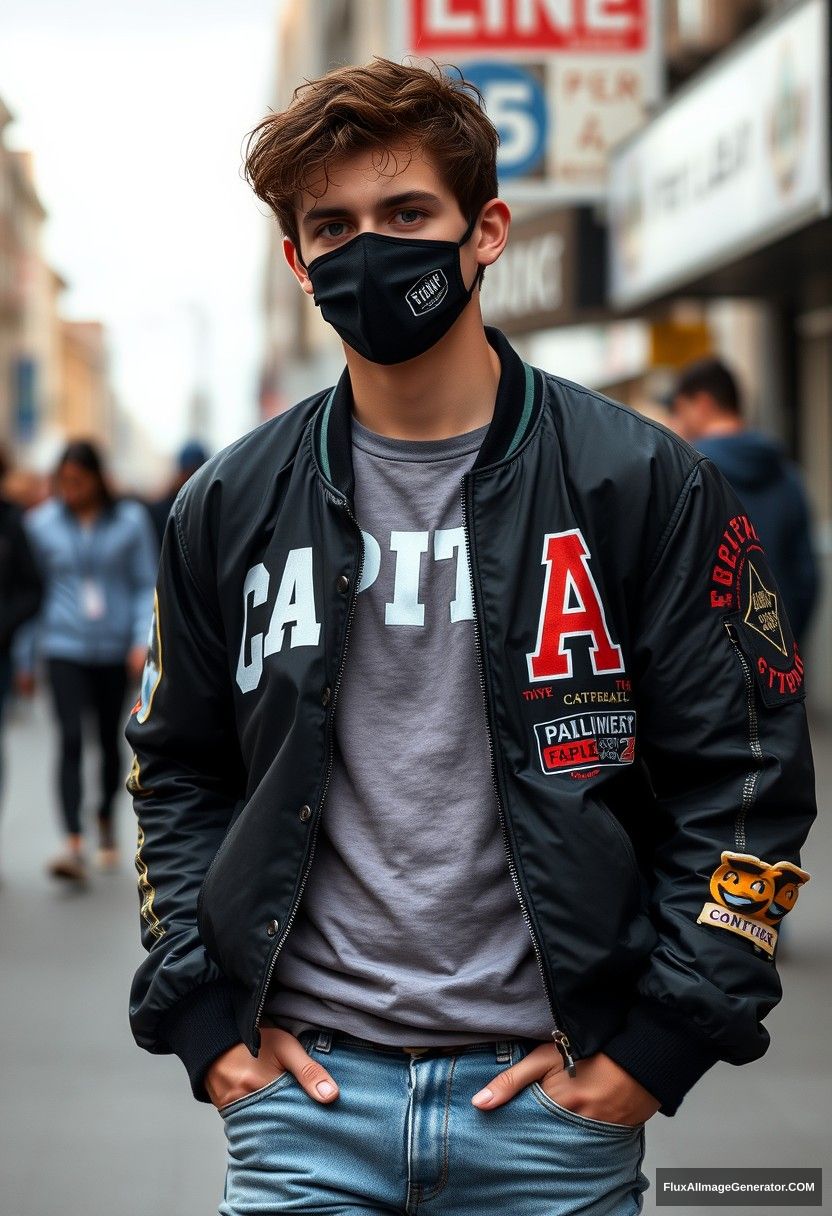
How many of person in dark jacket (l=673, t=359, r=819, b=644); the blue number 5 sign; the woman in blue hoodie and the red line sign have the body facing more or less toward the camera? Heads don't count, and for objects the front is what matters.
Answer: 3

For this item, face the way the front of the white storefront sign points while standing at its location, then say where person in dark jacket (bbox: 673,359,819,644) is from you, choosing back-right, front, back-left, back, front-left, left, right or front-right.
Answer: front-left

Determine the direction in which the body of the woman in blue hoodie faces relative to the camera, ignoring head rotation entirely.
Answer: toward the camera

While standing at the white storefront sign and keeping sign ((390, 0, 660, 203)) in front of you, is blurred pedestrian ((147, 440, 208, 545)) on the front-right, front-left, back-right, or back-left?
front-left

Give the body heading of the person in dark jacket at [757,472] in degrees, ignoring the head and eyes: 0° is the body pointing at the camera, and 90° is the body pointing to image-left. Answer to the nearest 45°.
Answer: approximately 135°

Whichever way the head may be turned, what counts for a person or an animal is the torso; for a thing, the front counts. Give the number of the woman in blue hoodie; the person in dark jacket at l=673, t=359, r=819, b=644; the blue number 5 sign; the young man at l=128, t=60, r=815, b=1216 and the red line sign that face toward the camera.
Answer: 4

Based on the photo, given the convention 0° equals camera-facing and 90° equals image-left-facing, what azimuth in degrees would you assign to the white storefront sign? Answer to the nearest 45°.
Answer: approximately 45°

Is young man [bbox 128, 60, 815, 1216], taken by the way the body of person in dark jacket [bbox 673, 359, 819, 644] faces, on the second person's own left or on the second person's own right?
on the second person's own left

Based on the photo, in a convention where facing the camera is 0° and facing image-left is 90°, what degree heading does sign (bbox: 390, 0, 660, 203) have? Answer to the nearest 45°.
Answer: approximately 0°

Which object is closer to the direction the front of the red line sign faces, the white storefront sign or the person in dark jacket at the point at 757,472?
the person in dark jacket

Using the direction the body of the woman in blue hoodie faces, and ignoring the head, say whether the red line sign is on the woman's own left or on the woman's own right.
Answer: on the woman's own left

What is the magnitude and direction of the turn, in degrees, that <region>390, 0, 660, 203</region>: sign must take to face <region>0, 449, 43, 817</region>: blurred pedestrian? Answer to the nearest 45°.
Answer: approximately 45° to its right

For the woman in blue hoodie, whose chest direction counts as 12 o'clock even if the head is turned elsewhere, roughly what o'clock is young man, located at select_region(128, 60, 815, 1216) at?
The young man is roughly at 12 o'clock from the woman in blue hoodie.
